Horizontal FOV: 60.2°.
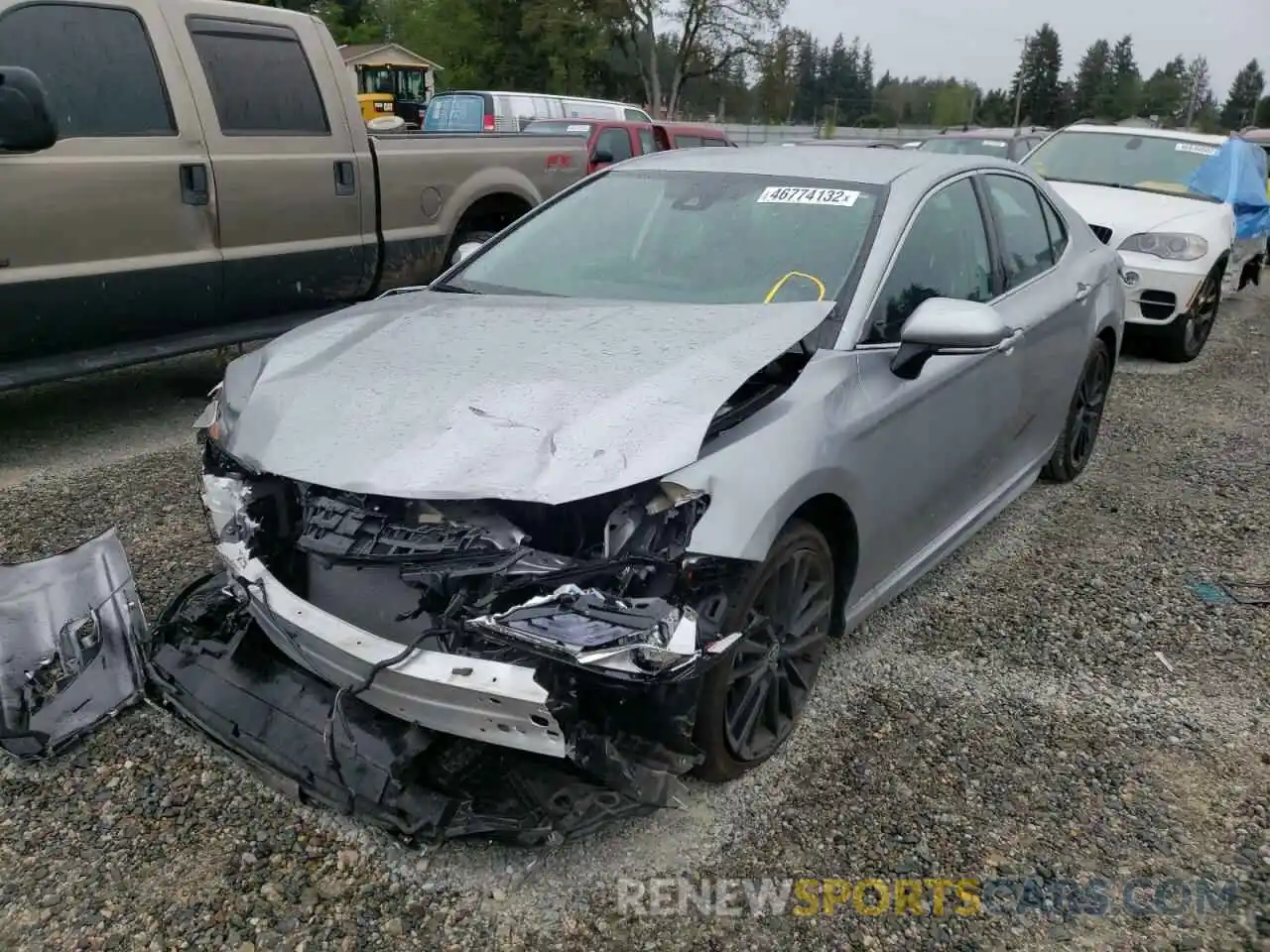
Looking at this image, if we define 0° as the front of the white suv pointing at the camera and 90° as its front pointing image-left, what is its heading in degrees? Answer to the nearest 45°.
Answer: approximately 45°

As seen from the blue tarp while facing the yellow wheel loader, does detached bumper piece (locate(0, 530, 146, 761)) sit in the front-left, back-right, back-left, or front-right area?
back-left

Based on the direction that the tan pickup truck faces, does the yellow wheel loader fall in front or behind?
behind

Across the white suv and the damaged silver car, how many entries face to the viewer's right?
0

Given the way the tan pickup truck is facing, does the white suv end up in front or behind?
behind

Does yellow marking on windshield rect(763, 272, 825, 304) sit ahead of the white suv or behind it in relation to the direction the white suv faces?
ahead

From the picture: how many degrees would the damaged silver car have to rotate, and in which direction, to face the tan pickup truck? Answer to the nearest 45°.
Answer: approximately 90° to its right

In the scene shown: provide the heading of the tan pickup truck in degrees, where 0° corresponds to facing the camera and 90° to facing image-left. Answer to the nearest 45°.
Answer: approximately 45°
